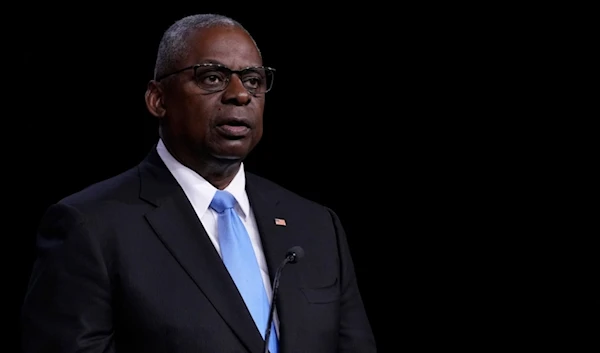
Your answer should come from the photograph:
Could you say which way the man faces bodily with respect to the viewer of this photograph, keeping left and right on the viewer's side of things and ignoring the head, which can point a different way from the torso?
facing the viewer and to the right of the viewer

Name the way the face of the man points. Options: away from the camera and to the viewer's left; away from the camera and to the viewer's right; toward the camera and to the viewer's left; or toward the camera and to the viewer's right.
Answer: toward the camera and to the viewer's right
